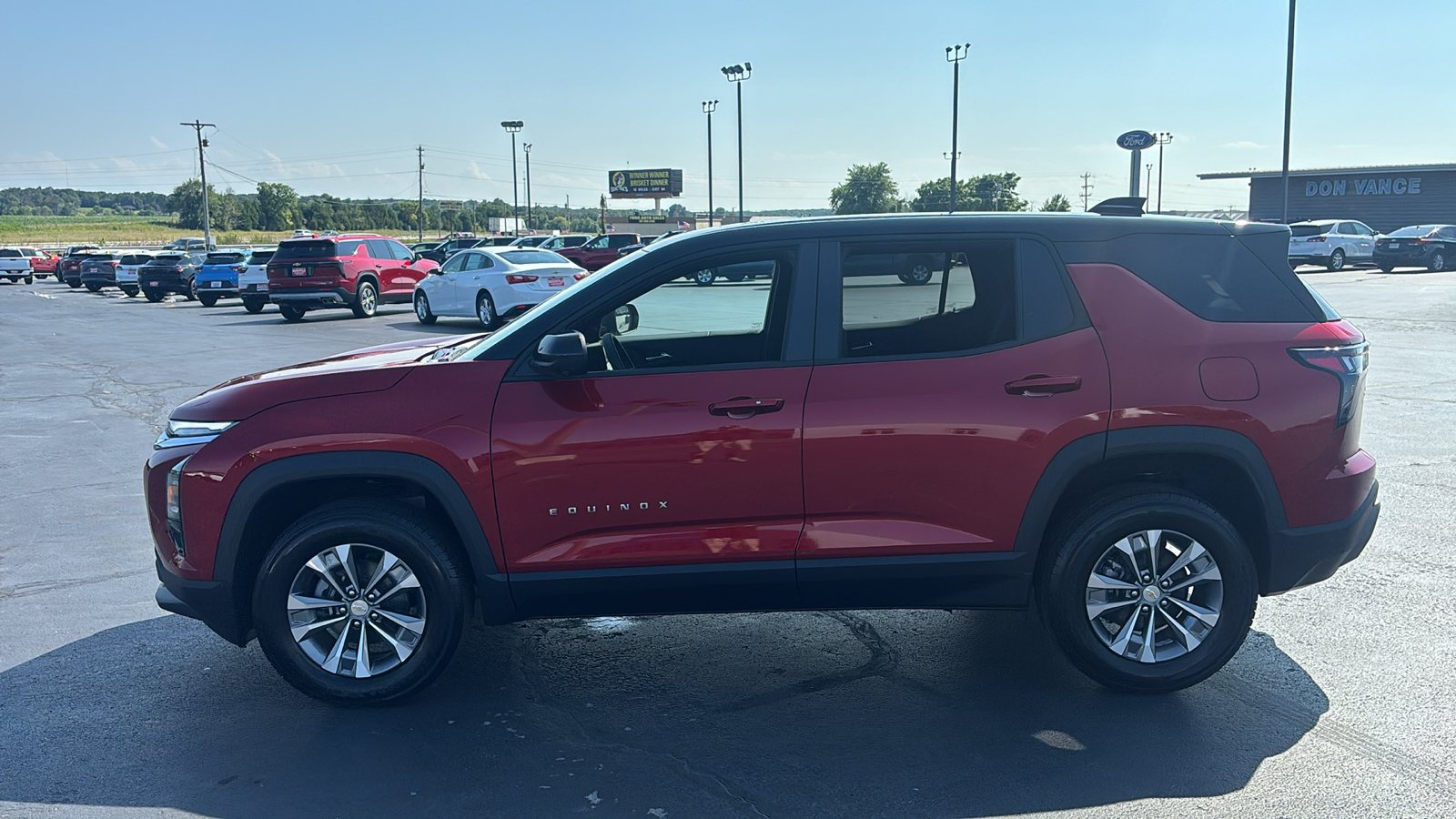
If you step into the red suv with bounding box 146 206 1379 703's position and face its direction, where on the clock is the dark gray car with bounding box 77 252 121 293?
The dark gray car is roughly at 2 o'clock from the red suv.

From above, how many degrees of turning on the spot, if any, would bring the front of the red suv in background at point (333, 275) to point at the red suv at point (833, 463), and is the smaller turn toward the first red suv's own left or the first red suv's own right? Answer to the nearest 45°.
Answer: approximately 135° to the first red suv's own right

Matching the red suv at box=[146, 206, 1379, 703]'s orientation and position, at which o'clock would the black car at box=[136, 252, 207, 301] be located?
The black car is roughly at 2 o'clock from the red suv.

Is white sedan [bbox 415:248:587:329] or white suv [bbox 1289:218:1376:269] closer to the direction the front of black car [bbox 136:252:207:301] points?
the white suv

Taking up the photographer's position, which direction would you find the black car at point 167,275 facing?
facing away from the viewer and to the right of the viewer

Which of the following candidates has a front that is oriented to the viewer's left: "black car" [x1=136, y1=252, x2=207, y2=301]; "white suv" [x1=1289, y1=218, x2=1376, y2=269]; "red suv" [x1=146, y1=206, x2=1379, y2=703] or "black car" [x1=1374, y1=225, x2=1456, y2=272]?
the red suv

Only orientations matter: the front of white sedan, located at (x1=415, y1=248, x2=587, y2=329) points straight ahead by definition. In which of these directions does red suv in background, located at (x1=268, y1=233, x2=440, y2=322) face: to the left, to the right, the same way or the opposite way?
to the right

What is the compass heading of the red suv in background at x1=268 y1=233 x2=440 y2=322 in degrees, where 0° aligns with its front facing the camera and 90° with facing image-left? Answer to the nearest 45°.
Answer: approximately 225°

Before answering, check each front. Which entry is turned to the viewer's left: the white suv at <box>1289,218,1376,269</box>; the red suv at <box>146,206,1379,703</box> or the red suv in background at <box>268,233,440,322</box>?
the red suv

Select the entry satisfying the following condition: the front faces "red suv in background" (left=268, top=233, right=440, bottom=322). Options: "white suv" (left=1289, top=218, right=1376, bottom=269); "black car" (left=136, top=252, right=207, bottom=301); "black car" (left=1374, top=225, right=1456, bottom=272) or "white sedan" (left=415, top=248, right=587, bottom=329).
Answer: the white sedan

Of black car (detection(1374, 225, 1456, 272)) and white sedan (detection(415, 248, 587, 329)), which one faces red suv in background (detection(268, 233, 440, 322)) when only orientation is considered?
the white sedan

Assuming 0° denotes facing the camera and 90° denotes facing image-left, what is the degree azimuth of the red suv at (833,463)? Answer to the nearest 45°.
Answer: approximately 90°
